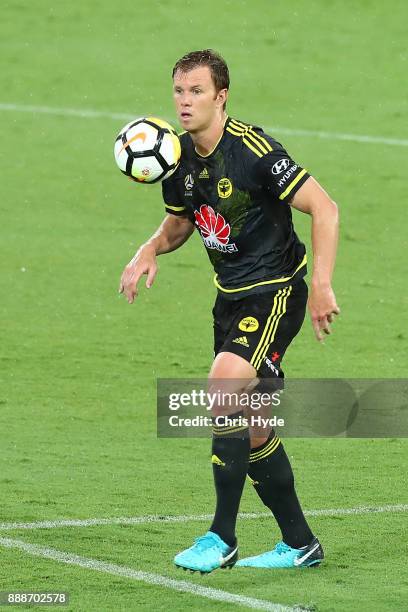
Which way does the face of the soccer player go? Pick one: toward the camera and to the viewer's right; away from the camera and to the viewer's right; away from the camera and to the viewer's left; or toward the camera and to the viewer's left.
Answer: toward the camera and to the viewer's left

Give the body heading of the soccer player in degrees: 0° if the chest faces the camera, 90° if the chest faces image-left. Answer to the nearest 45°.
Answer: approximately 45°
